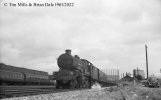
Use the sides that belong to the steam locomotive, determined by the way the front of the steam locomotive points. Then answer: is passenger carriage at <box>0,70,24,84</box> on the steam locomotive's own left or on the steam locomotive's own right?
on the steam locomotive's own right

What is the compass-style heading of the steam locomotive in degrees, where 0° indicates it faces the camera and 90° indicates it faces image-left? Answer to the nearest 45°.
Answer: approximately 45°
